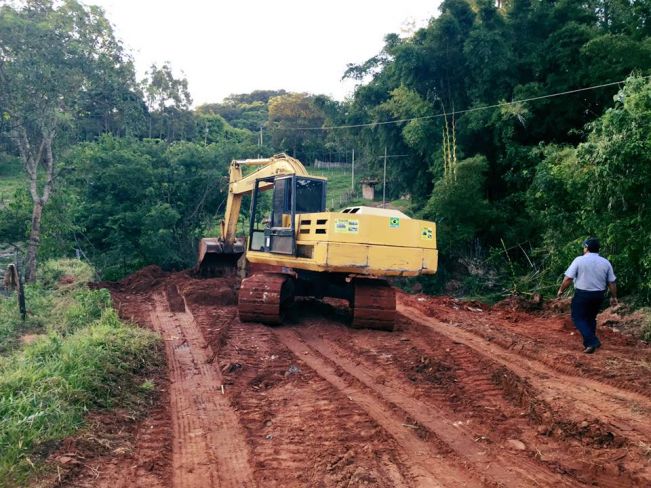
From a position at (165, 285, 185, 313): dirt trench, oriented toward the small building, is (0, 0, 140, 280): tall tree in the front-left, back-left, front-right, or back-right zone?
front-left

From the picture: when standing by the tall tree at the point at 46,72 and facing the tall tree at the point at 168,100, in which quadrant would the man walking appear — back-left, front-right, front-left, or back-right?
back-right

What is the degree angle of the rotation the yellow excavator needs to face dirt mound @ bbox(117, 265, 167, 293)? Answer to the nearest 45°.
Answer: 0° — it already faces it

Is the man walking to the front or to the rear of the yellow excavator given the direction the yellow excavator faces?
to the rear

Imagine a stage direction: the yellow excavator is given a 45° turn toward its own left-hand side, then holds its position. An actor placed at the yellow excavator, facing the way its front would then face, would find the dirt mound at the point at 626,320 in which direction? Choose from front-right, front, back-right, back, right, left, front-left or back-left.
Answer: back

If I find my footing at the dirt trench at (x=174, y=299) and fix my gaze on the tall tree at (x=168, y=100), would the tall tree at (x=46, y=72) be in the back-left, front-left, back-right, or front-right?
front-left

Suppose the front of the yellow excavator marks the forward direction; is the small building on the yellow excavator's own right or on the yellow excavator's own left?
on the yellow excavator's own right

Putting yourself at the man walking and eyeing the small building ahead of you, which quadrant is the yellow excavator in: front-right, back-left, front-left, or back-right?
front-left

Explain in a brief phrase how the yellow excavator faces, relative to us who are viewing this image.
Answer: facing away from the viewer and to the left of the viewer

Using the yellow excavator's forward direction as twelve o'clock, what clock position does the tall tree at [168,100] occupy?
The tall tree is roughly at 1 o'clock from the yellow excavator.
